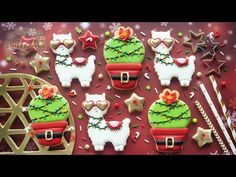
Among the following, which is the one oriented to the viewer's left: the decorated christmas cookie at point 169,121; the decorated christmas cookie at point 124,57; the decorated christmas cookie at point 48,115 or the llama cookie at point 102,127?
the llama cookie

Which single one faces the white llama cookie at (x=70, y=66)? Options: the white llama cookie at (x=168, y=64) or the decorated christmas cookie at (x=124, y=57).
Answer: the white llama cookie at (x=168, y=64)

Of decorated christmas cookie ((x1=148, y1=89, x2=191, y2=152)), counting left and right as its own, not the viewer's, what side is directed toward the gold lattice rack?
right

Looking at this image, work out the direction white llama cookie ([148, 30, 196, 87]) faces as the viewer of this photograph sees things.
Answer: facing to the left of the viewer

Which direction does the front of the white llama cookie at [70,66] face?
to the viewer's left
